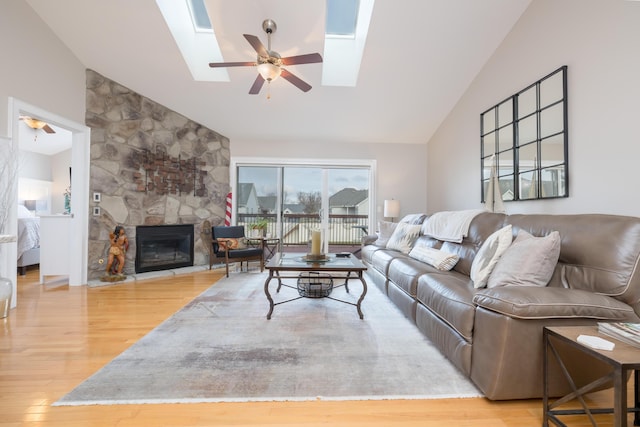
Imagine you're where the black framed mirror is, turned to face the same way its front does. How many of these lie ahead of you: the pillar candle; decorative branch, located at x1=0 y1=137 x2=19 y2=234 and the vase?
3

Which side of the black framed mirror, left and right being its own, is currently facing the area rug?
front

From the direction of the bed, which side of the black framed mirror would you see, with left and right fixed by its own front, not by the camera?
front

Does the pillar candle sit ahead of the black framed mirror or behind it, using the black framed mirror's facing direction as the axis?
ahead

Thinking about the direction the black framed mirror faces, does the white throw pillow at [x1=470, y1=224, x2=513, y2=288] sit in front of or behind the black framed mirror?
in front

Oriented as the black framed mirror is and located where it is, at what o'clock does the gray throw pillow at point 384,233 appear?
The gray throw pillow is roughly at 2 o'clock from the black framed mirror.

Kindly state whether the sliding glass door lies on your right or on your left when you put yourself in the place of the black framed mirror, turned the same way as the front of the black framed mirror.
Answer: on your right

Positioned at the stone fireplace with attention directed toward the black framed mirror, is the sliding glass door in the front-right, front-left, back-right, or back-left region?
front-left

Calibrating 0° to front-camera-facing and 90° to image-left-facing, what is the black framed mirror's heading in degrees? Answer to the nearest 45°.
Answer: approximately 45°

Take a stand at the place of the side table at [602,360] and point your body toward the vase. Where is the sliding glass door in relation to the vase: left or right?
right
